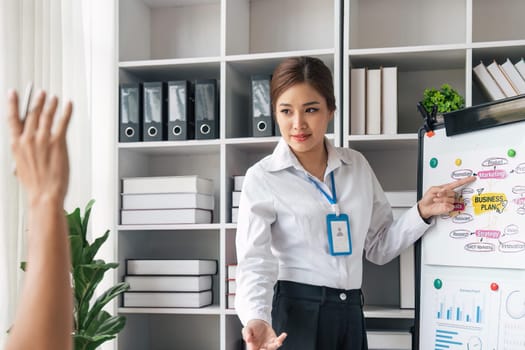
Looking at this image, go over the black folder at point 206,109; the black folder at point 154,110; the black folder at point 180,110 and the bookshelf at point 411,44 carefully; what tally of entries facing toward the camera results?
4

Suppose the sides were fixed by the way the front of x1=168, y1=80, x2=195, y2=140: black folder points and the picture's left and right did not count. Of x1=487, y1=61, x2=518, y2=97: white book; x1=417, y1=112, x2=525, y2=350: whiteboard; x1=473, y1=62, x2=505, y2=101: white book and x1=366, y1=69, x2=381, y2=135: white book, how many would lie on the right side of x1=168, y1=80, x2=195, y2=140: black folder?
0

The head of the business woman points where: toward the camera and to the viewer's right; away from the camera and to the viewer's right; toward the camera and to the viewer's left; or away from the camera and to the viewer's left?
toward the camera and to the viewer's left

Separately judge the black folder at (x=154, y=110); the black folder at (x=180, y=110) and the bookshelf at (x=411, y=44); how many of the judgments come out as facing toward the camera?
3

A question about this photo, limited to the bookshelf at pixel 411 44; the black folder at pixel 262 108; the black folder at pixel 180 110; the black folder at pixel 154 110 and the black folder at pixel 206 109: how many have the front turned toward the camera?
5

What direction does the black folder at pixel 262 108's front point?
toward the camera

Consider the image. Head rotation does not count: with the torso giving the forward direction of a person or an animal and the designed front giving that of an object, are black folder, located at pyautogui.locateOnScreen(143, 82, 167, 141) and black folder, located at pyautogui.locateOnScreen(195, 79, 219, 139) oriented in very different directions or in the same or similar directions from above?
same or similar directions

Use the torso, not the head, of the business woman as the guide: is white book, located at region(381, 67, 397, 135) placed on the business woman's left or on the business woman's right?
on the business woman's left

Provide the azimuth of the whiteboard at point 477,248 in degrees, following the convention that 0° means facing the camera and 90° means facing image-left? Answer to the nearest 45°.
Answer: approximately 45°

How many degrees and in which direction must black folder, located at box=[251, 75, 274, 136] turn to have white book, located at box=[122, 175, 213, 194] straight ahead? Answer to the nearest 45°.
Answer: approximately 90° to its right

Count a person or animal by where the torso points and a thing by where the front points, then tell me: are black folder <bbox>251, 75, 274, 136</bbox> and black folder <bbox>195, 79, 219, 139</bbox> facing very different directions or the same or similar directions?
same or similar directions

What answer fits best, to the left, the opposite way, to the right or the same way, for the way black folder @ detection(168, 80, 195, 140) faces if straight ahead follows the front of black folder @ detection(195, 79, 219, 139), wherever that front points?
the same way

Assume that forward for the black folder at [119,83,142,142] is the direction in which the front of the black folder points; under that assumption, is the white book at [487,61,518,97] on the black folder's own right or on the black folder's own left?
on the black folder's own left

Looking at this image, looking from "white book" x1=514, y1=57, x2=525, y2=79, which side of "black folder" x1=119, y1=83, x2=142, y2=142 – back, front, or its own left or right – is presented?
left

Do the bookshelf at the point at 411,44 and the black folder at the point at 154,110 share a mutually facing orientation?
no

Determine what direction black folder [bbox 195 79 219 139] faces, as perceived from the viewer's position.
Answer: facing the viewer

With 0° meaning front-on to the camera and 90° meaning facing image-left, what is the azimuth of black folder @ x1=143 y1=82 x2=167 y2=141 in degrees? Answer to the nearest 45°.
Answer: approximately 0°
